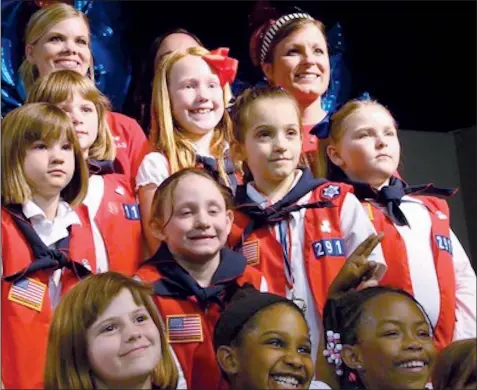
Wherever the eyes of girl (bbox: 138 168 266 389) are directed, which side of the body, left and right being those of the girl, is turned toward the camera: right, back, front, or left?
front

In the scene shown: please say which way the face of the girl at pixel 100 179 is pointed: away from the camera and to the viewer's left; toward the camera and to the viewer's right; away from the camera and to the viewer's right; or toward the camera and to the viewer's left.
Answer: toward the camera and to the viewer's right

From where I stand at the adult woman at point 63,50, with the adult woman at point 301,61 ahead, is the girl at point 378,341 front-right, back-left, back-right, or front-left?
front-right

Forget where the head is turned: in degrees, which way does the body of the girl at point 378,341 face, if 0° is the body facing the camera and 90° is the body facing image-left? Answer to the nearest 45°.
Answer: approximately 315°

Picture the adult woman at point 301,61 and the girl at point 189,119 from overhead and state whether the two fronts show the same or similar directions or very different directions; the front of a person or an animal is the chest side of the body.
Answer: same or similar directions

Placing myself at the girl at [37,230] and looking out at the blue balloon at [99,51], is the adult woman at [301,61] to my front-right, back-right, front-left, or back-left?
front-right

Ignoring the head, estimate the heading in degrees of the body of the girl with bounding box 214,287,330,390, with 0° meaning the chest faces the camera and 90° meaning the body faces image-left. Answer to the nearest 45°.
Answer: approximately 315°

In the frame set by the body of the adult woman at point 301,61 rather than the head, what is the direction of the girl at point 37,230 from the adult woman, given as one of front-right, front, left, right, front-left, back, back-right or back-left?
right
